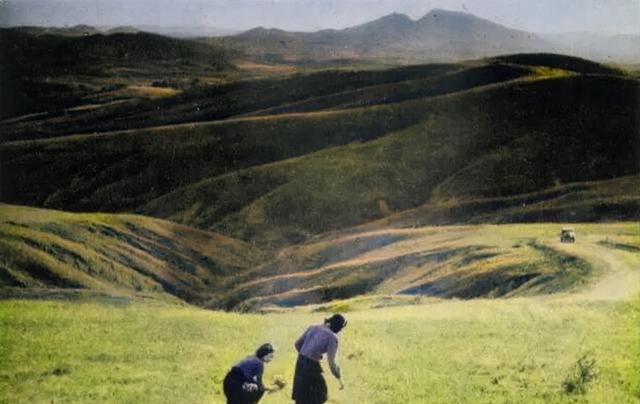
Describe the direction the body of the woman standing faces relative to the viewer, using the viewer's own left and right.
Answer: facing away from the viewer and to the right of the viewer

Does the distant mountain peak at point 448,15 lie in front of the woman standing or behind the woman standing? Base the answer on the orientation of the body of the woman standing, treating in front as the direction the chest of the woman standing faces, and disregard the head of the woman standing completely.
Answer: in front

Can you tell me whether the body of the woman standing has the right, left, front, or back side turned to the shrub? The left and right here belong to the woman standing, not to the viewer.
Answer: front

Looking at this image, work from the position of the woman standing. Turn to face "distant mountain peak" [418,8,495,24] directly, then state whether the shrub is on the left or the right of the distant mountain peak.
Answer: right

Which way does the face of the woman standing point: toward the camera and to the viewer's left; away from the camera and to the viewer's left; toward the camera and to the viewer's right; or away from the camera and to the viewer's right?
away from the camera and to the viewer's right
